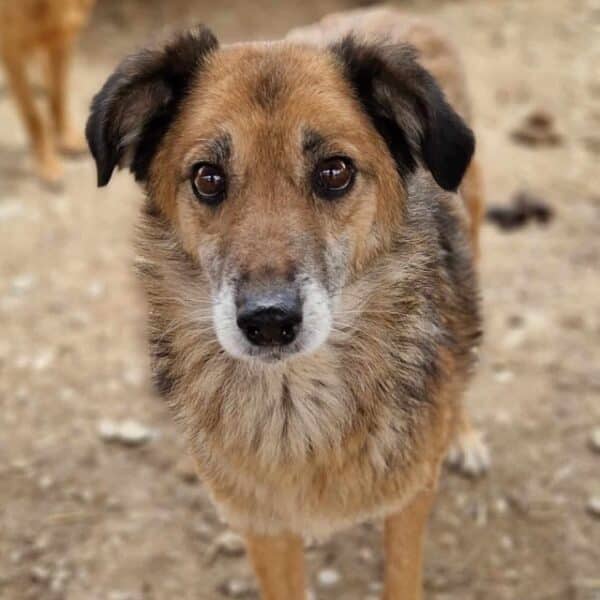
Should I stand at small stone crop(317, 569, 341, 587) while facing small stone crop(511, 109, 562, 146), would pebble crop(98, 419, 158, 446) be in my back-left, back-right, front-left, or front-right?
front-left

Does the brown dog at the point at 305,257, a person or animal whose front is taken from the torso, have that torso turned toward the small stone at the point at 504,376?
no

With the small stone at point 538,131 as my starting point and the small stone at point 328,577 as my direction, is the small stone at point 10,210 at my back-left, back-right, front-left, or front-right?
front-right

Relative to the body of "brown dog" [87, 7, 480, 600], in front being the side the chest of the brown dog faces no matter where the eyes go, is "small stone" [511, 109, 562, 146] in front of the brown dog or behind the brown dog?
behind

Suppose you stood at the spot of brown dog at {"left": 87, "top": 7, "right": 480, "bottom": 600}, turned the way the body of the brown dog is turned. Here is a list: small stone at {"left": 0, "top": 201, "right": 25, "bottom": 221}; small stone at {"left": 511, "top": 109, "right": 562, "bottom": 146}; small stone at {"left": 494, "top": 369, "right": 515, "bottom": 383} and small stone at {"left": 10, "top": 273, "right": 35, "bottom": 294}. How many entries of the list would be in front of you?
0

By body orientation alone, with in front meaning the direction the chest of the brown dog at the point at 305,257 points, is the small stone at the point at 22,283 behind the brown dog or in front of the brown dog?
behind

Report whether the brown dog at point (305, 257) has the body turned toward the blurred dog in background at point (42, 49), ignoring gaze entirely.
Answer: no

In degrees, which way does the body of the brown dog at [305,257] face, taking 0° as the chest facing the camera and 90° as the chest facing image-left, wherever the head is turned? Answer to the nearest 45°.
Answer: approximately 0°

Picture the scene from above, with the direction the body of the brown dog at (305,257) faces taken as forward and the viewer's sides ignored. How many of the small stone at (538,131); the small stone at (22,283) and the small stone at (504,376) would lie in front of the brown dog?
0

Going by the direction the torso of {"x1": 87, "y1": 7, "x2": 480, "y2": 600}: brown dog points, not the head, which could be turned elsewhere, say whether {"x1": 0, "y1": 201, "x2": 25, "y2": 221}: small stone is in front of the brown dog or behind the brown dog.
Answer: behind
